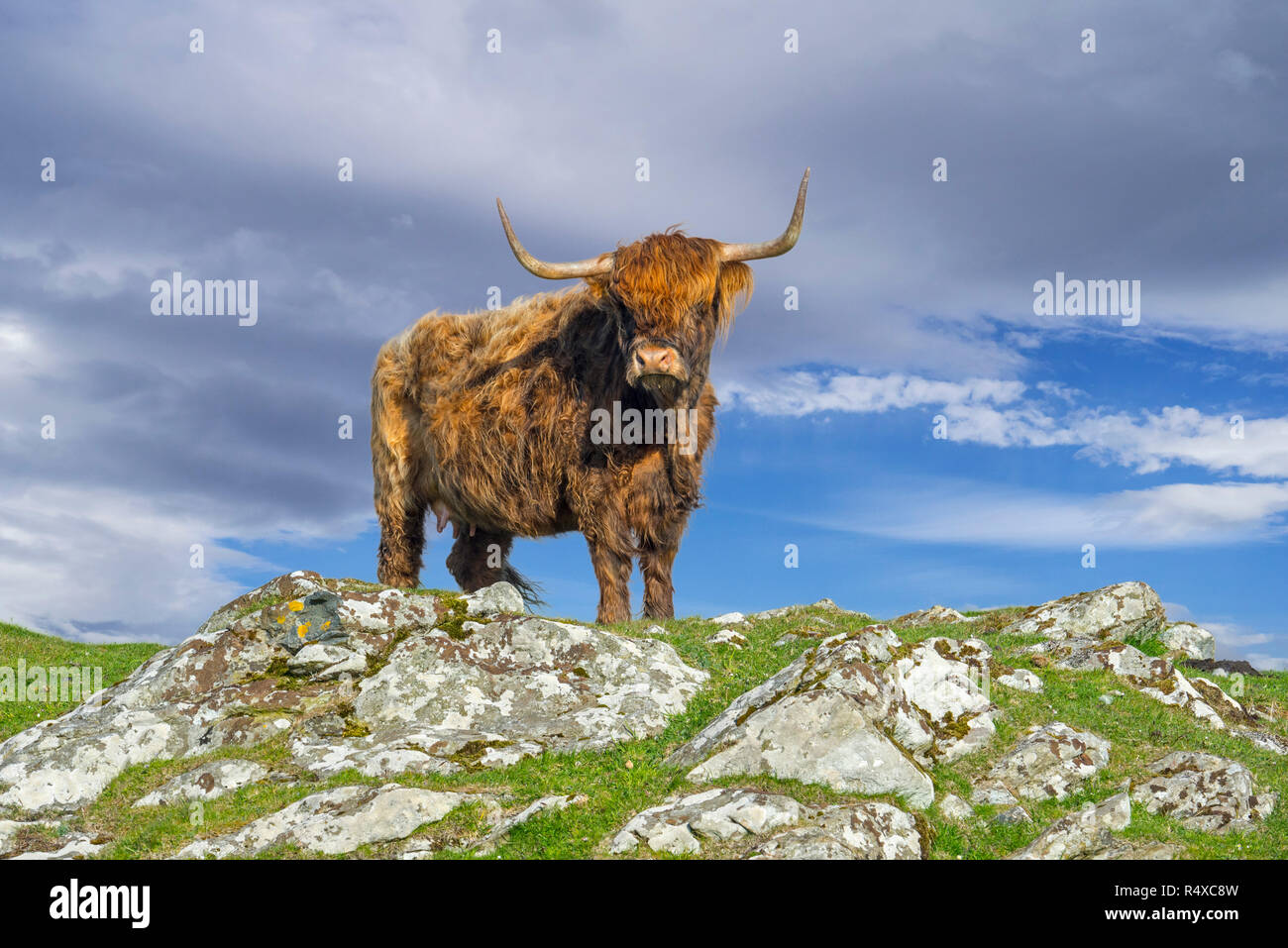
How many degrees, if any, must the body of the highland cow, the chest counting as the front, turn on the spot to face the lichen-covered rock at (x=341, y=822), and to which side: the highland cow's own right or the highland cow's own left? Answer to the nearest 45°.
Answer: approximately 45° to the highland cow's own right

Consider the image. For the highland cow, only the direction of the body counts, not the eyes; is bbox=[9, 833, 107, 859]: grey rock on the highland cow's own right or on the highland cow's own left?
on the highland cow's own right

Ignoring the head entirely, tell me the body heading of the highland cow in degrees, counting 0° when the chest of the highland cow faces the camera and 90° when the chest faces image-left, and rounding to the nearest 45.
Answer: approximately 315°
